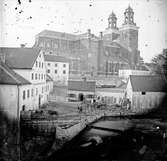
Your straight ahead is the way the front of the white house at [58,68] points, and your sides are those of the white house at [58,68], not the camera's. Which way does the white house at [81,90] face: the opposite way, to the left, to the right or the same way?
the same way

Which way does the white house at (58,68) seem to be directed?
toward the camera

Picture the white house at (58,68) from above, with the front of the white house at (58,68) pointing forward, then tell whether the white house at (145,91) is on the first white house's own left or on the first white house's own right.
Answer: on the first white house's own left

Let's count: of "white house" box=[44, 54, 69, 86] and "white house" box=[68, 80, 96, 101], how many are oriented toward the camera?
2

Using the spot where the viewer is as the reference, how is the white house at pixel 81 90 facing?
facing the viewer
